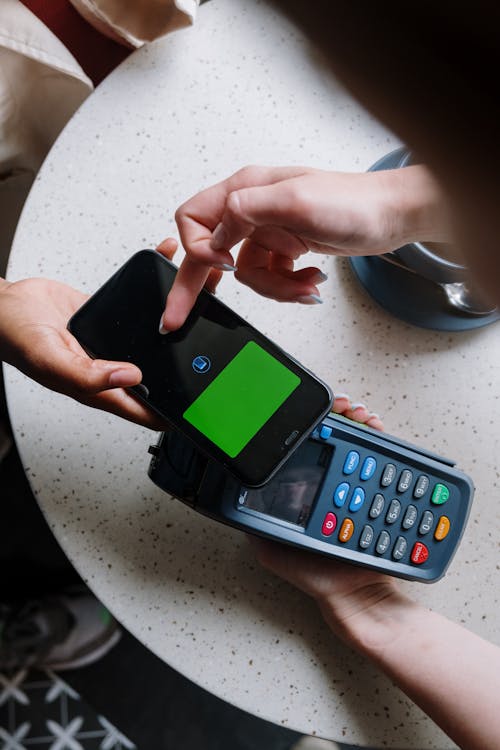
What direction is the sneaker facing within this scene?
to the viewer's right
